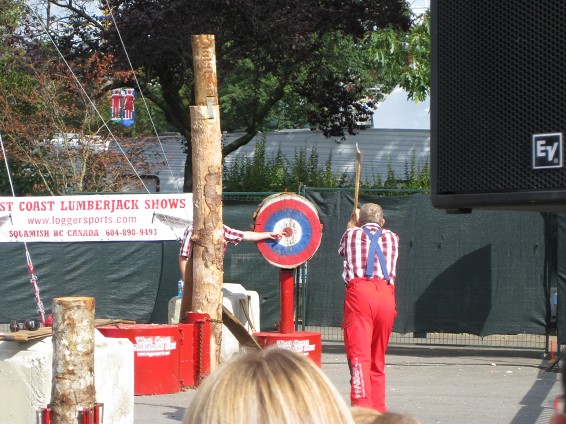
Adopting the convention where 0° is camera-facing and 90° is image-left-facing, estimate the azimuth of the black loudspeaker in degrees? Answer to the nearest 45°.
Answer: approximately 0°

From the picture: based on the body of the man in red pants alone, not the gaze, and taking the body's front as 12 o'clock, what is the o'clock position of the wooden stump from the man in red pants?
The wooden stump is roughly at 9 o'clock from the man in red pants.

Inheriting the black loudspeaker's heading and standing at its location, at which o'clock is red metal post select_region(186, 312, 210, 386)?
The red metal post is roughly at 5 o'clock from the black loudspeaker.

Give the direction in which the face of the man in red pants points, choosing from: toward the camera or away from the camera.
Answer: away from the camera

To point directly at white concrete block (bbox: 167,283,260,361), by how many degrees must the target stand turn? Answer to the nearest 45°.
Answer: approximately 135° to its right
